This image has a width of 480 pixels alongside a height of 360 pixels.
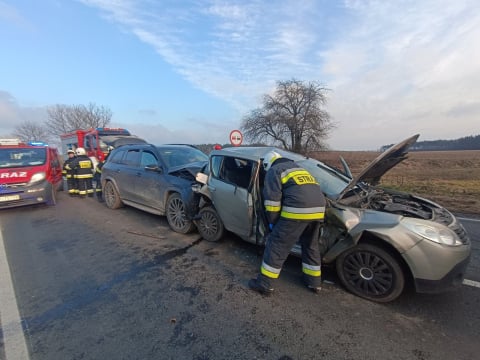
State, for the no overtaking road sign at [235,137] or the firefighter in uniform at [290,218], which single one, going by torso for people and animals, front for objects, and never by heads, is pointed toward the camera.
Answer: the no overtaking road sign

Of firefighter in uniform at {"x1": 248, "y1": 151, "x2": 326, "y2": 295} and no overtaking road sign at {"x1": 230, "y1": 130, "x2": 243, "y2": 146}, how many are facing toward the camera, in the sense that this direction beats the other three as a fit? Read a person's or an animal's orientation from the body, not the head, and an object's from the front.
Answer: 1

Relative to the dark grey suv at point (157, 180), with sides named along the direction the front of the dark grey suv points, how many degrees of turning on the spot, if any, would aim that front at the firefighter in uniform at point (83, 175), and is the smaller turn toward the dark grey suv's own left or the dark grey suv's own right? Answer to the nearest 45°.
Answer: approximately 180°

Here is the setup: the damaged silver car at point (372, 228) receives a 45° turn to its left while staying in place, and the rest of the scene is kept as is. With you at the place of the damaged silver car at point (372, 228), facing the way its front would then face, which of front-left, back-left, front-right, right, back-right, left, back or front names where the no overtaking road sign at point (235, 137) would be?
back-left

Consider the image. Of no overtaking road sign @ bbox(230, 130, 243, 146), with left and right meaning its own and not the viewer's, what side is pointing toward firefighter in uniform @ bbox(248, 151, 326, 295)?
front

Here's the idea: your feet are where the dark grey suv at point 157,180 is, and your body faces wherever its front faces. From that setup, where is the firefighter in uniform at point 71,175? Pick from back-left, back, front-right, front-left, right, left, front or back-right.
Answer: back

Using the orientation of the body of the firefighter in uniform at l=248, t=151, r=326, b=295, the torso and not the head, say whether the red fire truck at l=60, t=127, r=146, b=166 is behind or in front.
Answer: in front

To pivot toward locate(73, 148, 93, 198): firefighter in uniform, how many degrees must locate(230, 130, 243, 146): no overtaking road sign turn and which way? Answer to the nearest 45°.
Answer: approximately 90° to its right

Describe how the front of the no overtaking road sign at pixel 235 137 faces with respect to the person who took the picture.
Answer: facing the viewer

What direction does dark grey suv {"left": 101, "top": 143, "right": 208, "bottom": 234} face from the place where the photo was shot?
facing the viewer and to the right of the viewer

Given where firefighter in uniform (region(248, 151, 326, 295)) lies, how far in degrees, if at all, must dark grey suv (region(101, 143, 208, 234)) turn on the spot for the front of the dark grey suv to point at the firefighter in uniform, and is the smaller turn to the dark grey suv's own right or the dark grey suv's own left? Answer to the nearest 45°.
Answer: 0° — it already faces them

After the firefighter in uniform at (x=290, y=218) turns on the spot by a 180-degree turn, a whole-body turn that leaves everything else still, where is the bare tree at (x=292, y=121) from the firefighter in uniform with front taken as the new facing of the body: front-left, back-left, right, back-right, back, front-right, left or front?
back-left

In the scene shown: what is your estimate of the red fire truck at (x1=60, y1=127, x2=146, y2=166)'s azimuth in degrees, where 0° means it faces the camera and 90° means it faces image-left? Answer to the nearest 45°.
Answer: approximately 315°

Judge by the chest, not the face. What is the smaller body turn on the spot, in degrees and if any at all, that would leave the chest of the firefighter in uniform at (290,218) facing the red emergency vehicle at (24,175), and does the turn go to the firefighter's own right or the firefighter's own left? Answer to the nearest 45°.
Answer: approximately 45° to the firefighter's own left

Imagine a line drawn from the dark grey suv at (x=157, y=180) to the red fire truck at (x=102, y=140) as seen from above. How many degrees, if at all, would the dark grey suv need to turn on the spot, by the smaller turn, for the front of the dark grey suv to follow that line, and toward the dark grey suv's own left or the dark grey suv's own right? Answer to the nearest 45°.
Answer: approximately 135° to the dark grey suv's own left

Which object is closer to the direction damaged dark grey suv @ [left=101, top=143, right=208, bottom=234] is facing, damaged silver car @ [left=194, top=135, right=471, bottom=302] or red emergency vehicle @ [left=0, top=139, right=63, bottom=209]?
the damaged silver car

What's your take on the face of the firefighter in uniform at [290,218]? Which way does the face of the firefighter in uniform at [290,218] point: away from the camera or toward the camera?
away from the camera

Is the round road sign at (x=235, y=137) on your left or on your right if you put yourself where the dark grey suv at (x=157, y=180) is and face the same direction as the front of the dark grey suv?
on your left
